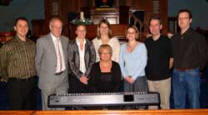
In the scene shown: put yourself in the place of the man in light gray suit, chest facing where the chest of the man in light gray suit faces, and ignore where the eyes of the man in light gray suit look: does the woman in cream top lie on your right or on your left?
on your left

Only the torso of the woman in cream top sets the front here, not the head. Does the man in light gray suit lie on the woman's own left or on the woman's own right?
on the woman's own right

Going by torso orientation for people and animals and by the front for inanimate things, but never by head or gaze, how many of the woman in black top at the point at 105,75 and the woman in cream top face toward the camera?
2

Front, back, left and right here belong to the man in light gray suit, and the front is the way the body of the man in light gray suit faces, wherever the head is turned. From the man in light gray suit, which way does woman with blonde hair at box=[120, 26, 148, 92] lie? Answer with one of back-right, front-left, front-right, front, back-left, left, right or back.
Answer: front-left

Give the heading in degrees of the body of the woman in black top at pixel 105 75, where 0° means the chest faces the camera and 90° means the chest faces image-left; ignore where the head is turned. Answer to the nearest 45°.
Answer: approximately 0°

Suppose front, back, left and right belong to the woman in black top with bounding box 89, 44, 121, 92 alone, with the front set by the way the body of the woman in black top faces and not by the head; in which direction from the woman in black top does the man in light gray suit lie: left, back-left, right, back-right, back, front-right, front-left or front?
right

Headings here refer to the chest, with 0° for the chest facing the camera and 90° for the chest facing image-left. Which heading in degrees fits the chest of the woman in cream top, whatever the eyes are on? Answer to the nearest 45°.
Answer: approximately 0°

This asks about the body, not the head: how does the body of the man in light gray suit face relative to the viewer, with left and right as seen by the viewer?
facing the viewer and to the right of the viewer
